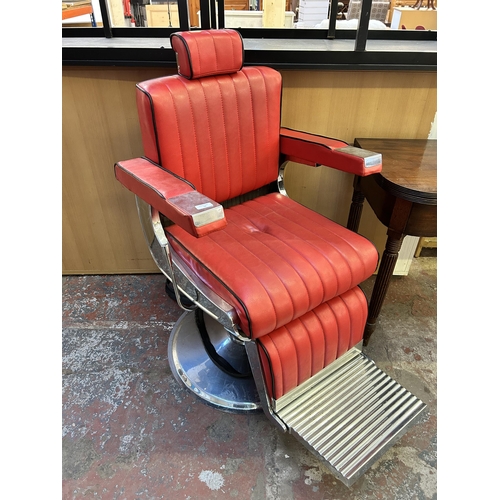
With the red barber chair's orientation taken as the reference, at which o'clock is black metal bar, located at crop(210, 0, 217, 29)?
The black metal bar is roughly at 7 o'clock from the red barber chair.

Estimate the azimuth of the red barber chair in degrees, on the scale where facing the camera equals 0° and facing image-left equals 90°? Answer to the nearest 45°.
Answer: approximately 315°

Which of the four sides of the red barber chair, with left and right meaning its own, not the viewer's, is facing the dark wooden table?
left

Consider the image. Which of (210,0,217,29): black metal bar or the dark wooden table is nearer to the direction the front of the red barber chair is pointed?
the dark wooden table

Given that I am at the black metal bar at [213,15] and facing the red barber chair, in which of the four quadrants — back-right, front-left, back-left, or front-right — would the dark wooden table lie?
front-left

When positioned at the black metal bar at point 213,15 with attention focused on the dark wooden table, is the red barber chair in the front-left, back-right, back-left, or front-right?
front-right
